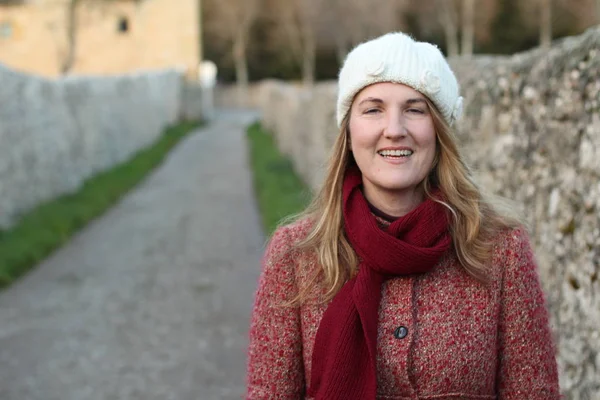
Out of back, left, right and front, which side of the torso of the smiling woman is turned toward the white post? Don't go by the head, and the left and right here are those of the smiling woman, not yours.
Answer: back

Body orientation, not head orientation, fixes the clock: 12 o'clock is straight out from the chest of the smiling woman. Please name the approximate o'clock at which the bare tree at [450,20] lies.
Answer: The bare tree is roughly at 6 o'clock from the smiling woman.

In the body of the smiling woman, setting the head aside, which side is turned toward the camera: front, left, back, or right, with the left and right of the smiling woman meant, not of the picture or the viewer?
front

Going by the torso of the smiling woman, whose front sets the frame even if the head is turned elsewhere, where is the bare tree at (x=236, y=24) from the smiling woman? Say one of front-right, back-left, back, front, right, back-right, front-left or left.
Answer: back

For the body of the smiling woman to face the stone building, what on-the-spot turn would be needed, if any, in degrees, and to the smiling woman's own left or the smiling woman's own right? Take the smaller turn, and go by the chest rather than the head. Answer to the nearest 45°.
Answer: approximately 180°

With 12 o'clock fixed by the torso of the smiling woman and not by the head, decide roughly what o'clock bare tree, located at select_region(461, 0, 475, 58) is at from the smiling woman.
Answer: The bare tree is roughly at 6 o'clock from the smiling woman.
